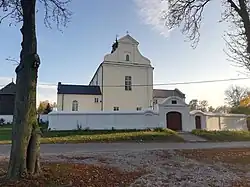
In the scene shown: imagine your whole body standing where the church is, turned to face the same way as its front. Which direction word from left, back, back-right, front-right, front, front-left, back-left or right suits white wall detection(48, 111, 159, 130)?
front

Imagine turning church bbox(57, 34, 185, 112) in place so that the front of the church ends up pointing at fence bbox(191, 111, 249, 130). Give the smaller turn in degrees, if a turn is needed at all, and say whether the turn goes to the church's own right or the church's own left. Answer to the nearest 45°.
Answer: approximately 45° to the church's own left

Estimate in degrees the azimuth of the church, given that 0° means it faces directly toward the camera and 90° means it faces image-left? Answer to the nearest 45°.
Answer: approximately 0°

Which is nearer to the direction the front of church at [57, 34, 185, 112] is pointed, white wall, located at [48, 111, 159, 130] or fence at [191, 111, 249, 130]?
the white wall
